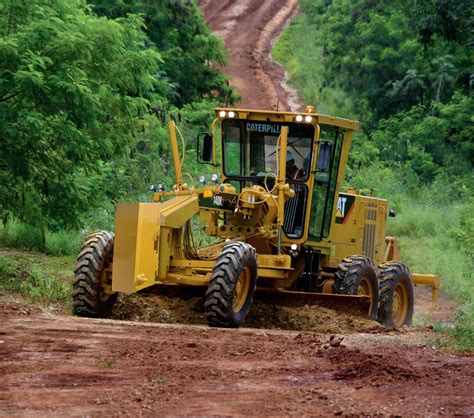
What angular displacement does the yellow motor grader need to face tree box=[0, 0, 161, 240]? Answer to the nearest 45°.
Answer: approximately 90° to its right

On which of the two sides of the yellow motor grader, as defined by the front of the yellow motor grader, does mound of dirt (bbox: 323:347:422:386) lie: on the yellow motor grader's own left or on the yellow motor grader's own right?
on the yellow motor grader's own left

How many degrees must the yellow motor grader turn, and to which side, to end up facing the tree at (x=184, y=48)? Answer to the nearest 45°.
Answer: approximately 135° to its right

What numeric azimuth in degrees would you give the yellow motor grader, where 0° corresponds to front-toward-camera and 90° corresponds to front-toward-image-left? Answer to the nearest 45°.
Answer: approximately 45°

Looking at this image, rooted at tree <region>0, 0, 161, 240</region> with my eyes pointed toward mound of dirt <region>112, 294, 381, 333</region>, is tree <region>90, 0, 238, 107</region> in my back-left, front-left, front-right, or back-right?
back-left
